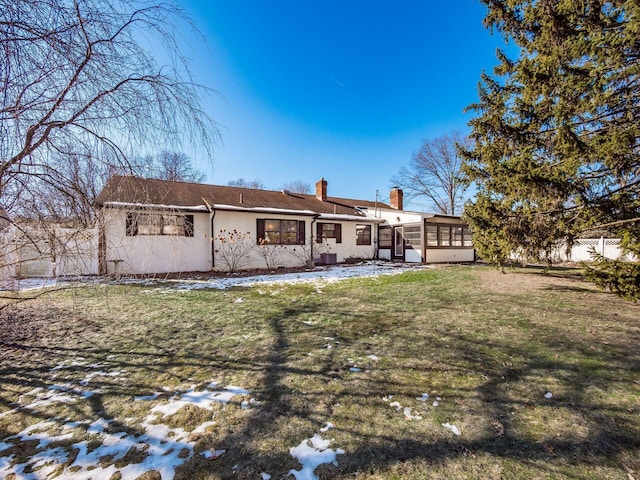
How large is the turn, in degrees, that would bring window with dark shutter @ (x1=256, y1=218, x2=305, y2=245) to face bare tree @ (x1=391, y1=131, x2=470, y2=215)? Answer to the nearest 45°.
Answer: approximately 135° to its left

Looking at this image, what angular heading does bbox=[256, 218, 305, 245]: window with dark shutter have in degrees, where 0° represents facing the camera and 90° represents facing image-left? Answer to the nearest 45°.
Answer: approximately 0°

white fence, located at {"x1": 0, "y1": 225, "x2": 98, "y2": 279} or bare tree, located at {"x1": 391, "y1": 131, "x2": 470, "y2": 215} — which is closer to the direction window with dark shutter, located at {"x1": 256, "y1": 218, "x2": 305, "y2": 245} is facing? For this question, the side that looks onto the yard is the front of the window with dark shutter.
the white fence

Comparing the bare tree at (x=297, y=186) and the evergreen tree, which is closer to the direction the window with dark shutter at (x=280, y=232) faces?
the evergreen tree

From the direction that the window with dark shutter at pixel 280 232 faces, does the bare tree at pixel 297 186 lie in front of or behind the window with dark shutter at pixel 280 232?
behind

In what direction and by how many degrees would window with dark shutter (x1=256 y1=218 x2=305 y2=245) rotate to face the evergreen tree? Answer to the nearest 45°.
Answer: approximately 45° to its left
